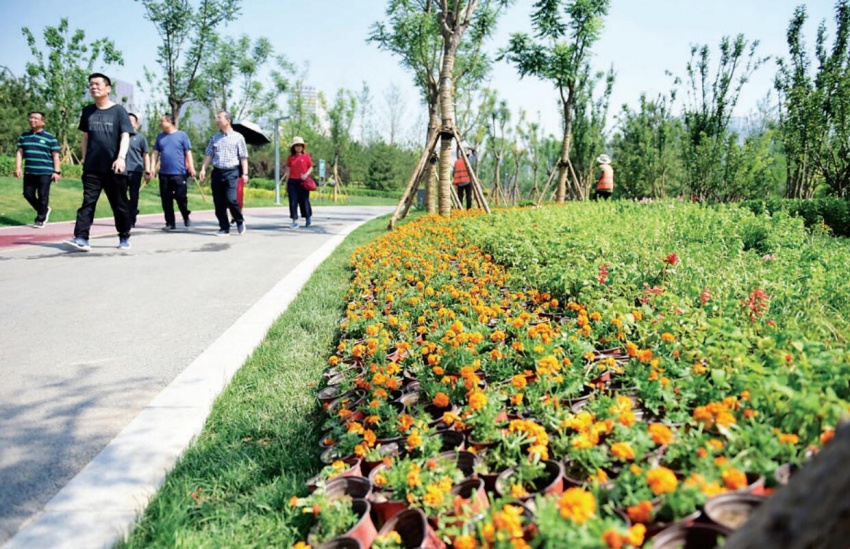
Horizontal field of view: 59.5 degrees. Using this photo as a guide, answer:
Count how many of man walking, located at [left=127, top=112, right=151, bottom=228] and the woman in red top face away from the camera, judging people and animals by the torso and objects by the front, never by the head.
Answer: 0

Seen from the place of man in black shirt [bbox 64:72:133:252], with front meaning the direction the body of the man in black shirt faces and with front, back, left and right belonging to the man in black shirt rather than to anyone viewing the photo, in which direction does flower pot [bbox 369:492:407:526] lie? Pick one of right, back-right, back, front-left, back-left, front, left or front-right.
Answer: front-left

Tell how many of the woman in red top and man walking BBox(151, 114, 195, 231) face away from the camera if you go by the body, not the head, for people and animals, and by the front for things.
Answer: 0

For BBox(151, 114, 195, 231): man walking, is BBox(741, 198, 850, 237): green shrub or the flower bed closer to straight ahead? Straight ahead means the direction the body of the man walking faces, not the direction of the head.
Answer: the flower bed

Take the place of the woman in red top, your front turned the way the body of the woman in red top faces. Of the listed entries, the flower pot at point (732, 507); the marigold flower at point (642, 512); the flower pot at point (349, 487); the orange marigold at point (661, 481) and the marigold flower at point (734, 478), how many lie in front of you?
5

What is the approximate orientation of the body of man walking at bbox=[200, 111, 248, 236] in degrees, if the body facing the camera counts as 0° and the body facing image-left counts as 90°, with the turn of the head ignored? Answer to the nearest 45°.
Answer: approximately 45°

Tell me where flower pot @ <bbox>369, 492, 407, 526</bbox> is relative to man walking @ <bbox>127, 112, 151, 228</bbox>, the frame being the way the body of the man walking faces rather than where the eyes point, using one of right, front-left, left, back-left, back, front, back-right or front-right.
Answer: front-left

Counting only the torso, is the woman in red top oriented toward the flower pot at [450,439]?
yes

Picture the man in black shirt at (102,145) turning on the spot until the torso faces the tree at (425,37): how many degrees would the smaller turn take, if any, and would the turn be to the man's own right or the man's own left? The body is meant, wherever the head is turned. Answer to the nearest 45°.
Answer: approximately 180°

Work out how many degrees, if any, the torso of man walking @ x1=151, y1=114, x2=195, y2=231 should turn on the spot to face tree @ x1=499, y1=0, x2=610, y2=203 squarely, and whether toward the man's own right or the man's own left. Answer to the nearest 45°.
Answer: approximately 135° to the man's own left
